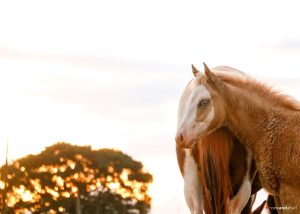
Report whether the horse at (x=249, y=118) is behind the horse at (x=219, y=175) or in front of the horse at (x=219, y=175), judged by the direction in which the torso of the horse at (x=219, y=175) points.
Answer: behind
